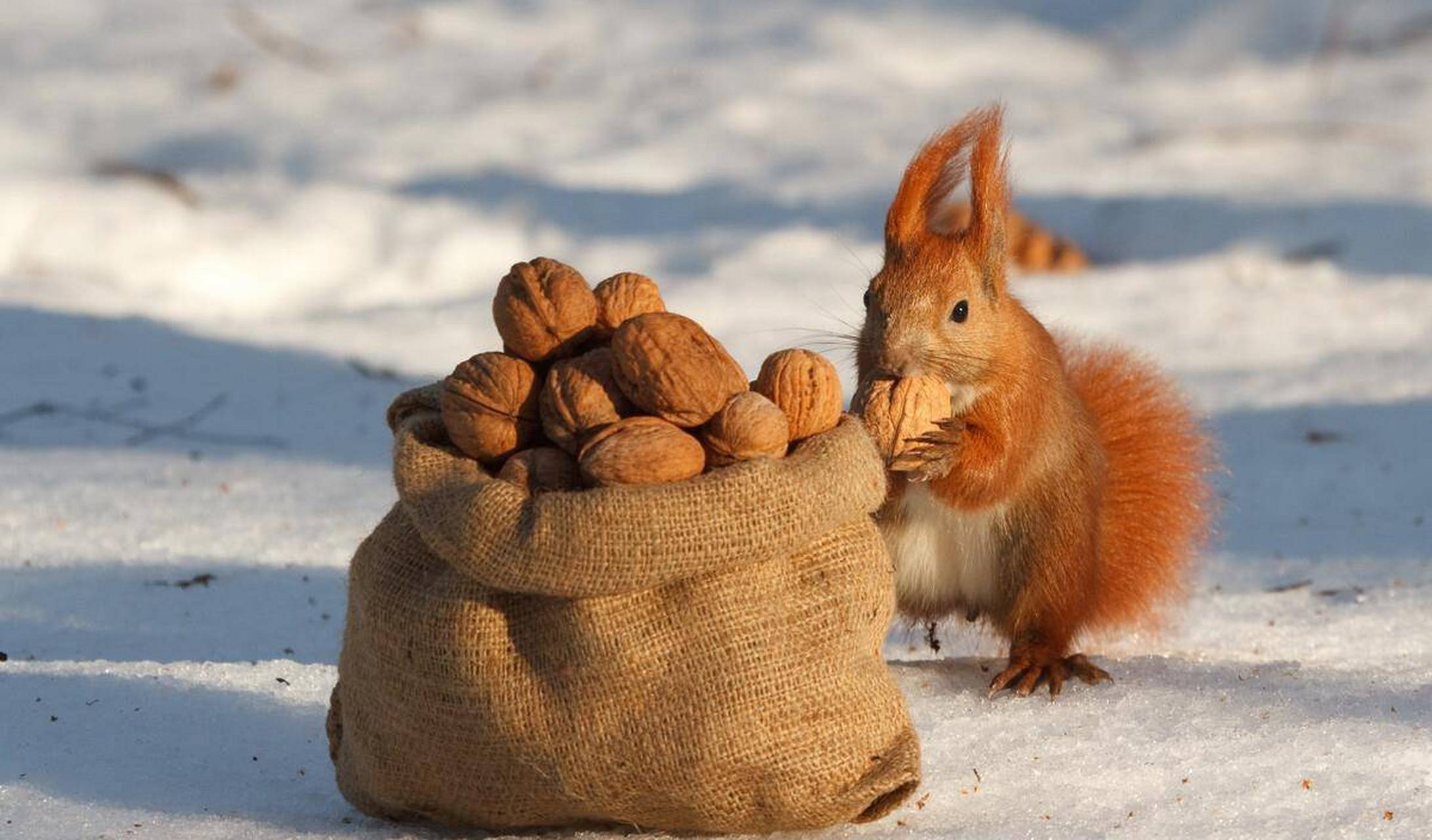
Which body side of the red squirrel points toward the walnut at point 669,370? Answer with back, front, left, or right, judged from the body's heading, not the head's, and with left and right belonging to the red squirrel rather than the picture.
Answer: front

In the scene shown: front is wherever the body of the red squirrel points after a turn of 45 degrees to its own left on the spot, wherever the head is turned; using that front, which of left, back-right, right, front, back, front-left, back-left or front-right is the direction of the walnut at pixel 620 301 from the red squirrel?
front-right

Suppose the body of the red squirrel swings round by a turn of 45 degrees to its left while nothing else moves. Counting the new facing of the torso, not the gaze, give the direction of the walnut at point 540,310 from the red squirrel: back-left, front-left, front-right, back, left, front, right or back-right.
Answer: front-right

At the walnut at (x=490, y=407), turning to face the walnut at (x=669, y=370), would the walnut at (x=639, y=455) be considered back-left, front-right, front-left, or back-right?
front-right

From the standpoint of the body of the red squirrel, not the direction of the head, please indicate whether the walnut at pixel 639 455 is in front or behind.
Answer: in front

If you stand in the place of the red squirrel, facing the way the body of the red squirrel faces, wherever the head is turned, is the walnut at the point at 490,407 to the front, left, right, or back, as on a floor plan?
front
